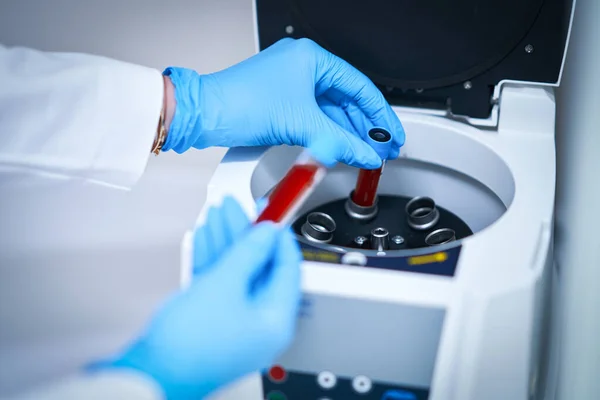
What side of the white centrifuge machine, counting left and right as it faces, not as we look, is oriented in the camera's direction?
front
